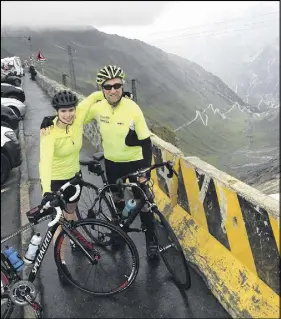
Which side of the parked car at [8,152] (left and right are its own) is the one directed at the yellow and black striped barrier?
right
